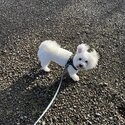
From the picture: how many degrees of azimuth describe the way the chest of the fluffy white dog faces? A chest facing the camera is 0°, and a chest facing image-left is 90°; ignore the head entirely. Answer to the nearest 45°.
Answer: approximately 315°
